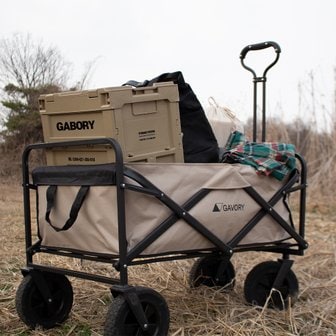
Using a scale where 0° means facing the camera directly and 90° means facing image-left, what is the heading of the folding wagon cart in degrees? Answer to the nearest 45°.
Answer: approximately 225°
